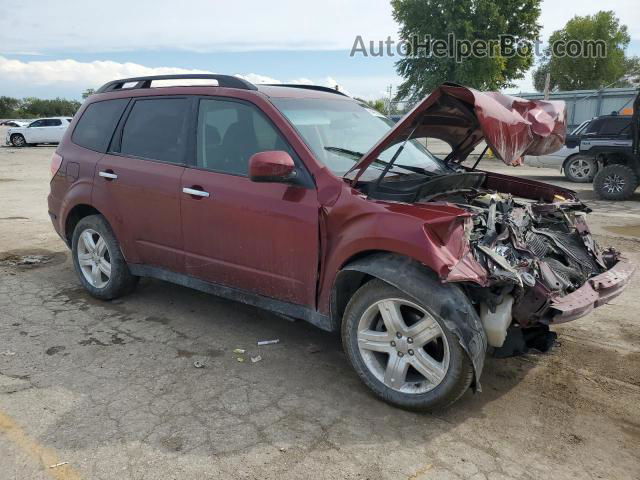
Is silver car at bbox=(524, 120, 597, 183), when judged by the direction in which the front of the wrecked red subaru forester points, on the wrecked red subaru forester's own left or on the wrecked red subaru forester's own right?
on the wrecked red subaru forester's own left

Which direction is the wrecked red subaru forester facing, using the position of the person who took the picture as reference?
facing the viewer and to the right of the viewer

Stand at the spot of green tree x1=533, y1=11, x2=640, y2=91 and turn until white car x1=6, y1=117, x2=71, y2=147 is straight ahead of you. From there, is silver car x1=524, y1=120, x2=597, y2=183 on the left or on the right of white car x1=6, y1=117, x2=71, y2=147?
left

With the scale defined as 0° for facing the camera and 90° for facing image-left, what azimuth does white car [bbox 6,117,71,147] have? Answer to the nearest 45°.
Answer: approximately 90°

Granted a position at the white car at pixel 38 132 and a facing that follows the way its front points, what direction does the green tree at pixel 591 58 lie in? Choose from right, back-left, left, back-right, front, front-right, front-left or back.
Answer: back

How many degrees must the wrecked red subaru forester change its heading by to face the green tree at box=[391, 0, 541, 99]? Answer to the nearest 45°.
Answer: approximately 135° to its left
